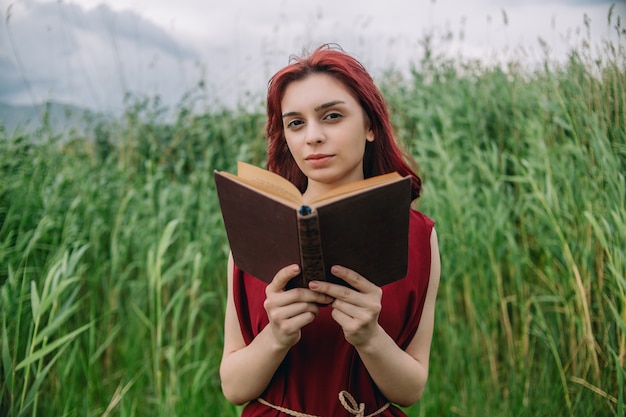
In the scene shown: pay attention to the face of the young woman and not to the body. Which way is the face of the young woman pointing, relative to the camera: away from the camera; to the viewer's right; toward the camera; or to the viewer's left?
toward the camera

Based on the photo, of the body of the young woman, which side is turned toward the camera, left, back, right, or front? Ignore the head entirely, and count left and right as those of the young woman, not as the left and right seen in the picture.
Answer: front
